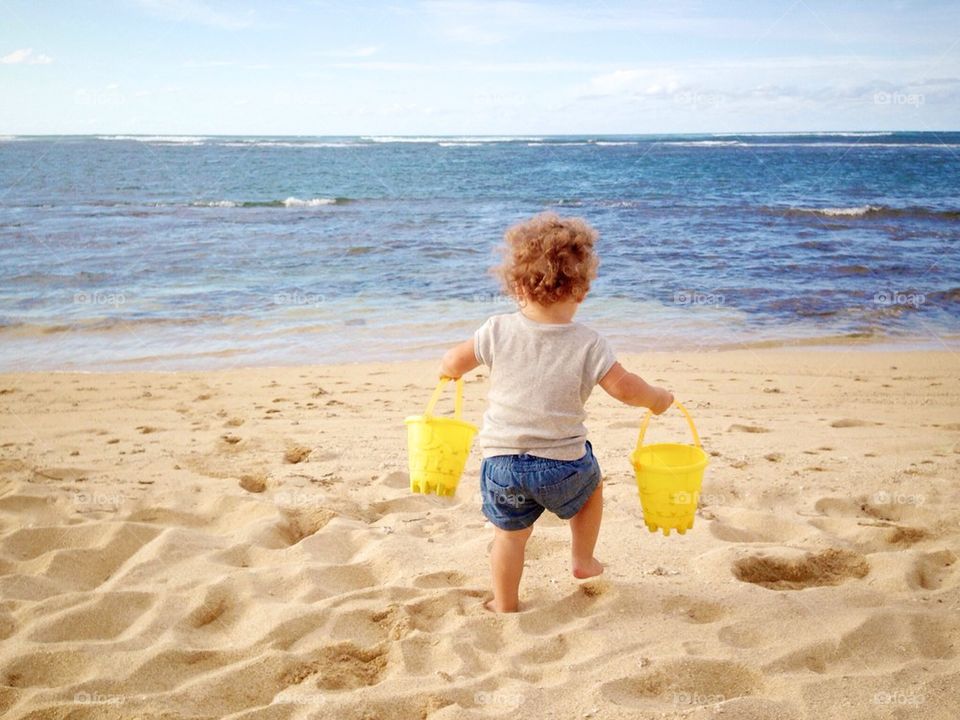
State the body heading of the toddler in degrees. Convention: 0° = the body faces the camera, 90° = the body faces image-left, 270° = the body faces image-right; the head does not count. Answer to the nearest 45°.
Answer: approximately 180°

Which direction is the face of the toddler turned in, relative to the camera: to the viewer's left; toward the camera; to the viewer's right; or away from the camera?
away from the camera
